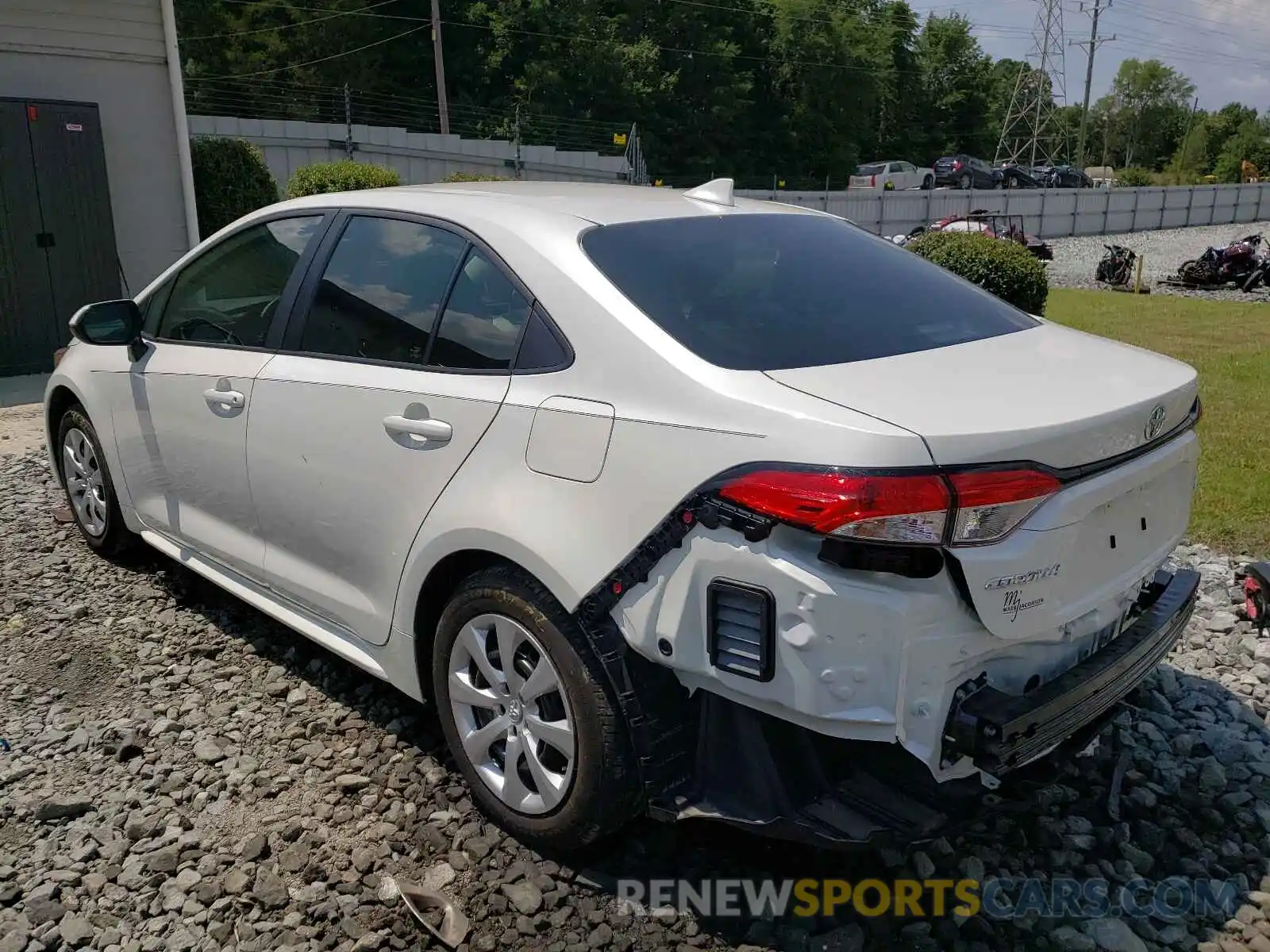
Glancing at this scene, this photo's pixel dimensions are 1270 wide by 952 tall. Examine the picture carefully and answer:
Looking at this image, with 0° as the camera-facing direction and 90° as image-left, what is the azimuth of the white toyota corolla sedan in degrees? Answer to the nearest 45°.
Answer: approximately 135°

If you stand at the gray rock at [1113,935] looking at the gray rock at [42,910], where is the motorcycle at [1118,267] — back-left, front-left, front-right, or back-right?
back-right

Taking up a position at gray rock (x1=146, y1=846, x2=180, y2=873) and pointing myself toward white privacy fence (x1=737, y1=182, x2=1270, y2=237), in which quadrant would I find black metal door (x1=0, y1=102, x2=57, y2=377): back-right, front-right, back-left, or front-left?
front-left

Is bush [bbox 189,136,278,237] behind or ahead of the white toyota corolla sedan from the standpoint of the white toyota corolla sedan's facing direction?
ahead

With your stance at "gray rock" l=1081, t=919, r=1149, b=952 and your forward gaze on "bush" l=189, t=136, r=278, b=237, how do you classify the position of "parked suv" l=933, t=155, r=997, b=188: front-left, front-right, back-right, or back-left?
front-right

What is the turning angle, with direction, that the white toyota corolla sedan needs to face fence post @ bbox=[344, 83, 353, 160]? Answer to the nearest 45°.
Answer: approximately 45° to its right

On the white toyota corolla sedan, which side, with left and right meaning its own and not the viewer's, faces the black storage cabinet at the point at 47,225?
front

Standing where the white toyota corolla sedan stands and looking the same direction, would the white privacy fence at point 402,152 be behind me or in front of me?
in front

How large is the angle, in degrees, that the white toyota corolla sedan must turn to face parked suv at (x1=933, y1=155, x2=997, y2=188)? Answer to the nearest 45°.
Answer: approximately 45° to its right

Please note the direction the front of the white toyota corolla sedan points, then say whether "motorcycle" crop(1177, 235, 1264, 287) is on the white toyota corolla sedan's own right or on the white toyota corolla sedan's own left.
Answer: on the white toyota corolla sedan's own right

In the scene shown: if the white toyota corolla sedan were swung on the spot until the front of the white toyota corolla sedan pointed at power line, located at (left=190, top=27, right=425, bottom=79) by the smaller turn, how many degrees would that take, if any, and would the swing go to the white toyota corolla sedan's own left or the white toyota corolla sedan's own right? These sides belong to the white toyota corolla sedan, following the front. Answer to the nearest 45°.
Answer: approximately 45° to the white toyota corolla sedan's own right

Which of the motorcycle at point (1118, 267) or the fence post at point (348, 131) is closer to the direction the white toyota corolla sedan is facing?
the fence post

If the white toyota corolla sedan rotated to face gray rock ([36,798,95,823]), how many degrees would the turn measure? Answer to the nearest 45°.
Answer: approximately 45° to its left

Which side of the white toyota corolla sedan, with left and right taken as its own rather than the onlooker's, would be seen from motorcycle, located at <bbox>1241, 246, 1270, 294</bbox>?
right
